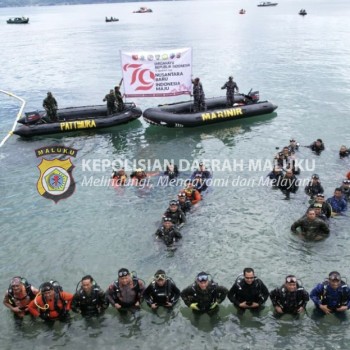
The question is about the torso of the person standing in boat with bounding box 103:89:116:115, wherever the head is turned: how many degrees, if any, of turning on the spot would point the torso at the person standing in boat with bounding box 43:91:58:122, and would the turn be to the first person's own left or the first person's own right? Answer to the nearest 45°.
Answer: approximately 90° to the first person's own right

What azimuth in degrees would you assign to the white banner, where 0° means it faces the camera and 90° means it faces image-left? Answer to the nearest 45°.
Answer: approximately 0°

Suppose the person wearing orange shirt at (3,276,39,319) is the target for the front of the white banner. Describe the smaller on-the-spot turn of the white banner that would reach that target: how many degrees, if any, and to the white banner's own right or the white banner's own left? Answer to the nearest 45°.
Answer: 0° — it already faces them

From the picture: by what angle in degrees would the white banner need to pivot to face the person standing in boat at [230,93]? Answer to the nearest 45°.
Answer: approximately 135° to its left

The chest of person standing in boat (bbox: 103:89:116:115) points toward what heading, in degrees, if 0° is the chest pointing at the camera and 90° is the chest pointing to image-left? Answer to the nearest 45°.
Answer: approximately 0°
